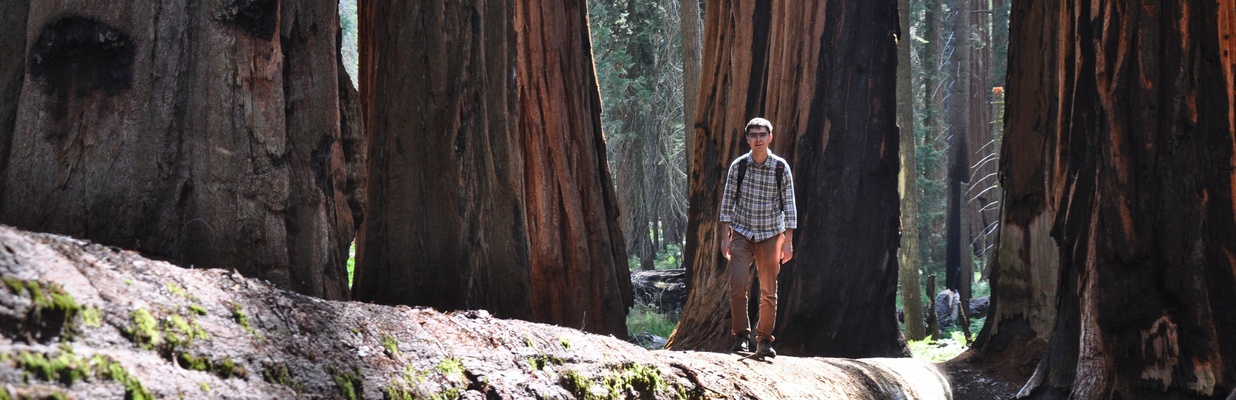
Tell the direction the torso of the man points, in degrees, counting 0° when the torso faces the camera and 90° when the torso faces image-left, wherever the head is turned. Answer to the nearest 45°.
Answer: approximately 0°

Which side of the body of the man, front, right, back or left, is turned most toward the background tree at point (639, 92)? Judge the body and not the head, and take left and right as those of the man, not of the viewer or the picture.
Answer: back

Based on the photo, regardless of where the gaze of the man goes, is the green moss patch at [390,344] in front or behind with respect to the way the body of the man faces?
in front

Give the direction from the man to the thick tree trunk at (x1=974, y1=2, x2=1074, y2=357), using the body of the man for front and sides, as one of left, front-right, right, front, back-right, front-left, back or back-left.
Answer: back-left

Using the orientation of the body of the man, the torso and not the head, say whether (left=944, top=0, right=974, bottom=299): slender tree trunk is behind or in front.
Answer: behind

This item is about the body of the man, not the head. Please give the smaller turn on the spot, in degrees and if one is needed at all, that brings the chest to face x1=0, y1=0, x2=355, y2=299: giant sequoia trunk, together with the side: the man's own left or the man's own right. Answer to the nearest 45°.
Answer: approximately 45° to the man's own right

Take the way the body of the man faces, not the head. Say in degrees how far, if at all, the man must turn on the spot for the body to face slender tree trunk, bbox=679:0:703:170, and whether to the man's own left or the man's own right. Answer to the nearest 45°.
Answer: approximately 180°

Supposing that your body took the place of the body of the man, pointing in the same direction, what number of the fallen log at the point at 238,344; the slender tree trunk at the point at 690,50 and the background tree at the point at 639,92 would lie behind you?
2

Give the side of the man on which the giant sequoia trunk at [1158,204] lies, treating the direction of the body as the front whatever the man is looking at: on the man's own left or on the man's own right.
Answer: on the man's own left

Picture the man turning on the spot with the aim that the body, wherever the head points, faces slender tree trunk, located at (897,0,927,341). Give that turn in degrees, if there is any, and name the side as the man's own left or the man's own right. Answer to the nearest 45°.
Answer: approximately 180°

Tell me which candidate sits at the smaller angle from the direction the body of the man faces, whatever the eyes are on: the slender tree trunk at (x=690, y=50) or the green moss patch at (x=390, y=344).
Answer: the green moss patch
